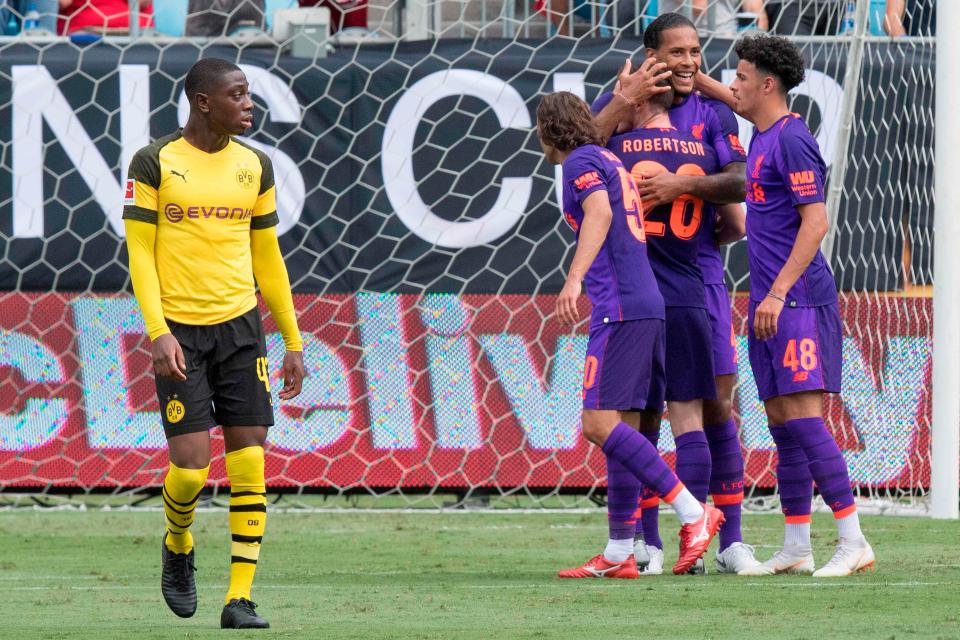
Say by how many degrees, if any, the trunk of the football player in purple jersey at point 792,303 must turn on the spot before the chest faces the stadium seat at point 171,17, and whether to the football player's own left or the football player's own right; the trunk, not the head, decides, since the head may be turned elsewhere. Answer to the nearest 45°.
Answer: approximately 45° to the football player's own right

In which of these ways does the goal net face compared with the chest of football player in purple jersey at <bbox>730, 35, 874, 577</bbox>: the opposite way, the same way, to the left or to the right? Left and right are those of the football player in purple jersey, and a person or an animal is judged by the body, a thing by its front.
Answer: to the left

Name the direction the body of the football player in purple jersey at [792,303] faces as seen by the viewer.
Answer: to the viewer's left

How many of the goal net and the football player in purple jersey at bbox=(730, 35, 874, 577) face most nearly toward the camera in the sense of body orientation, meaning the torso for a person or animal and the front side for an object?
1

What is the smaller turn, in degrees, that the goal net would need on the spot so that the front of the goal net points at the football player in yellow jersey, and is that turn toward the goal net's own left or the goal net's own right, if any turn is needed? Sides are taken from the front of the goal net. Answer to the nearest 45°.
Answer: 0° — it already faces them

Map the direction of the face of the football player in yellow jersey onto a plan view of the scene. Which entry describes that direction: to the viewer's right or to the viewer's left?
to the viewer's right

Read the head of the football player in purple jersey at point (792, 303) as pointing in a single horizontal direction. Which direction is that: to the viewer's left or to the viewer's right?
to the viewer's left

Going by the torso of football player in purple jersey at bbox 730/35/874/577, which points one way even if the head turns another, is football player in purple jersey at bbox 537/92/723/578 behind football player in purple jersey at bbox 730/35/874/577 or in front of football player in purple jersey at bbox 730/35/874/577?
in front

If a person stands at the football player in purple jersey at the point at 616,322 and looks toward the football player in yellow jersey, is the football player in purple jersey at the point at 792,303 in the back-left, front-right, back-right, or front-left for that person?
back-left
